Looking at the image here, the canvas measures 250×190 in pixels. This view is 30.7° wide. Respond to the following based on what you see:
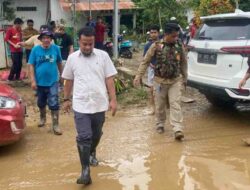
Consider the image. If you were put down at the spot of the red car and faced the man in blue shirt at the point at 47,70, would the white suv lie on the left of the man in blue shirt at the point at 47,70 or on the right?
right

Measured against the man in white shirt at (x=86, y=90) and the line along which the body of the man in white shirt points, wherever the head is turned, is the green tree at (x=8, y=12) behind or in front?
behind

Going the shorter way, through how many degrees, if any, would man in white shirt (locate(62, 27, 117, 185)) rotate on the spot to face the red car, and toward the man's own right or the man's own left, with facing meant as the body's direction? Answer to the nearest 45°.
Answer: approximately 135° to the man's own right

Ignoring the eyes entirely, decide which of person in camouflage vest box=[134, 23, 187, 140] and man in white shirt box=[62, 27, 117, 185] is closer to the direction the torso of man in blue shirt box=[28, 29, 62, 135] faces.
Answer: the man in white shirt

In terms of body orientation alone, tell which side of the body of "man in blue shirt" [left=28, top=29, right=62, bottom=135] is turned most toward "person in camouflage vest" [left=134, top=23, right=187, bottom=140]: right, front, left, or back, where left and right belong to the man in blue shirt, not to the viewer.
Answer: left

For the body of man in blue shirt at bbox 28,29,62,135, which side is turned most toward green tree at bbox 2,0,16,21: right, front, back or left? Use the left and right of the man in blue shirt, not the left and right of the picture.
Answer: back

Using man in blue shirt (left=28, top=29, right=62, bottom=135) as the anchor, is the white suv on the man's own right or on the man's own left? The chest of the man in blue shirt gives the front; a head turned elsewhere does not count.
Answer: on the man's own left

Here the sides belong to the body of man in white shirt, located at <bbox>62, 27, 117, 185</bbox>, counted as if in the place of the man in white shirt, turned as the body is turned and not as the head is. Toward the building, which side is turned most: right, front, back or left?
back

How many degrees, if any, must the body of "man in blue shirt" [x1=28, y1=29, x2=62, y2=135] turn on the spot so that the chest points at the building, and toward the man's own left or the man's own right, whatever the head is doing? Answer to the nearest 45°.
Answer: approximately 180°

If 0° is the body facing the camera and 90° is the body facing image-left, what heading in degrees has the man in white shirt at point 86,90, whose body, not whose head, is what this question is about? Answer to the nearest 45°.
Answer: approximately 0°

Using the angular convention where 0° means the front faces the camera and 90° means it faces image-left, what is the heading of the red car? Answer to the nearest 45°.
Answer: approximately 315°

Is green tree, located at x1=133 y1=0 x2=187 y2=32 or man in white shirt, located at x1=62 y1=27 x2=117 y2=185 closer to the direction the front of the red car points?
the man in white shirt
